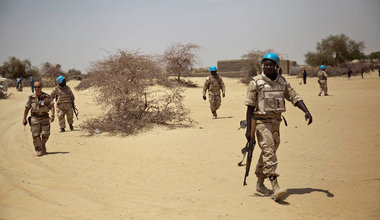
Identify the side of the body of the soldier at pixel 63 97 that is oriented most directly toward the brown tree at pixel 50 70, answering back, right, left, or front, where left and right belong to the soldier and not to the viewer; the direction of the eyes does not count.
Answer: back

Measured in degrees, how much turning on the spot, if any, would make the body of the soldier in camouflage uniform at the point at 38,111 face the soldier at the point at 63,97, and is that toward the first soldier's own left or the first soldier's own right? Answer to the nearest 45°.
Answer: approximately 180°

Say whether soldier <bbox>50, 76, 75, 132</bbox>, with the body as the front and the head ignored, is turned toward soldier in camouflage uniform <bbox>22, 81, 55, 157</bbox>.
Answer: yes

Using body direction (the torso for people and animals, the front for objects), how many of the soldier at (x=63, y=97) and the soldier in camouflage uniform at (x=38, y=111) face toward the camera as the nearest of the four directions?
2

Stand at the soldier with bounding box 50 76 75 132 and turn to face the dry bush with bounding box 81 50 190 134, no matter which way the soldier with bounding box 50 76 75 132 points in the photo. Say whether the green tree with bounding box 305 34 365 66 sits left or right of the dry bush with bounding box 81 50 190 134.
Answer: left

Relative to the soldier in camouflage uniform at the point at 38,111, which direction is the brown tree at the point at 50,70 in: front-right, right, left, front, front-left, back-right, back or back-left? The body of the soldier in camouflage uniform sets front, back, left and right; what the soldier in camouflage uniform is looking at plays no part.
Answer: back

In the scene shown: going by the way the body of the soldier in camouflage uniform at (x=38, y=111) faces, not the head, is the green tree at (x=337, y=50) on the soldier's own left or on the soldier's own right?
on the soldier's own left
